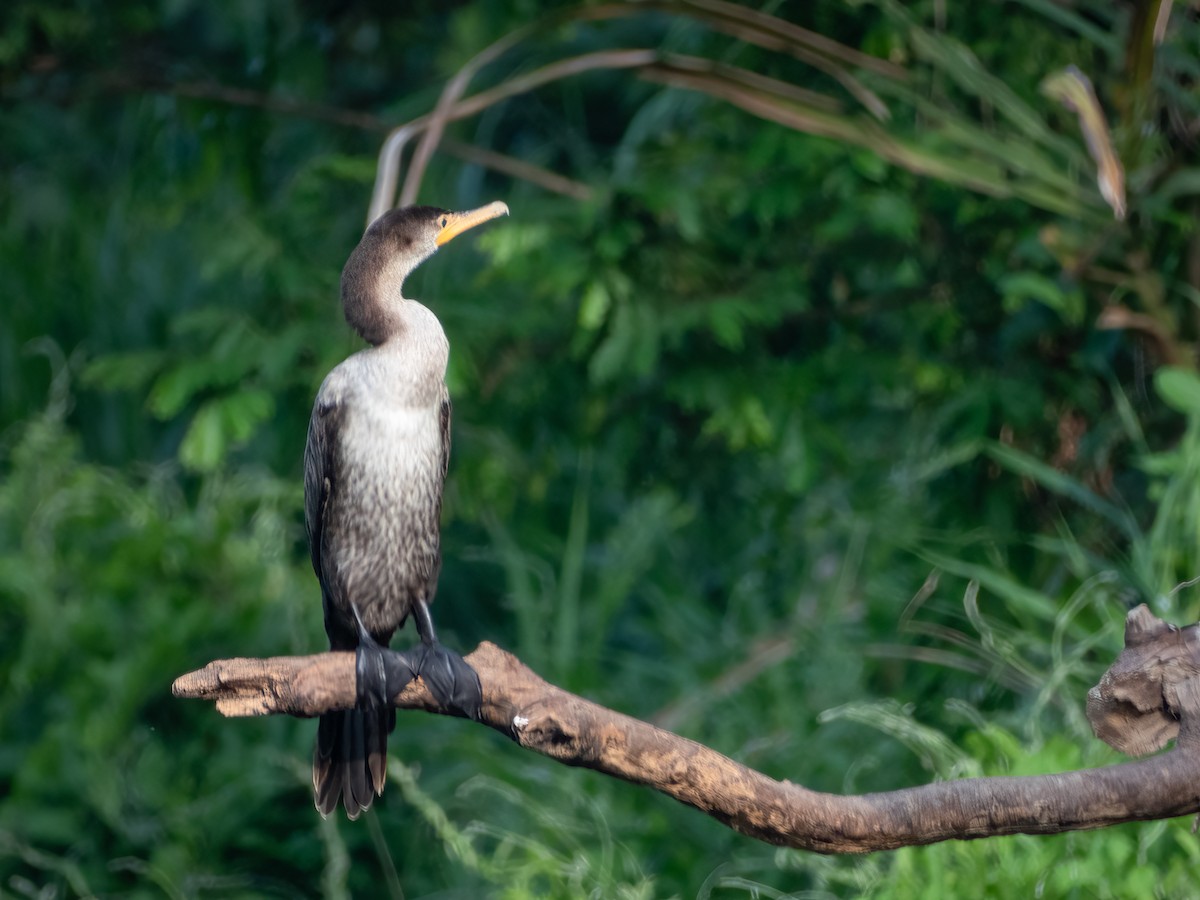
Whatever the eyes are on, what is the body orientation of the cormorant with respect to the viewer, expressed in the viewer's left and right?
facing the viewer and to the right of the viewer
